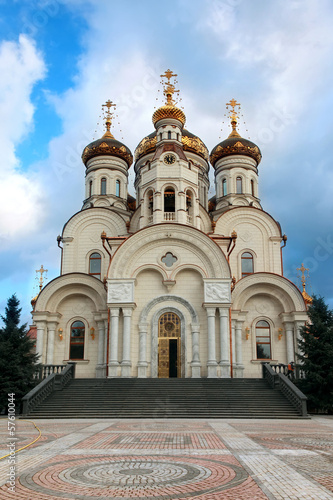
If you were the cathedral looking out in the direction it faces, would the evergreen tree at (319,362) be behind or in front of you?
in front

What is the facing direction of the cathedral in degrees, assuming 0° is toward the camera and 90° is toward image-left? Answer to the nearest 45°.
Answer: approximately 0°

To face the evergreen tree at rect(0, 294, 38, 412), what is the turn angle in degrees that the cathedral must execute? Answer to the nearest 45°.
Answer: approximately 45° to its right
